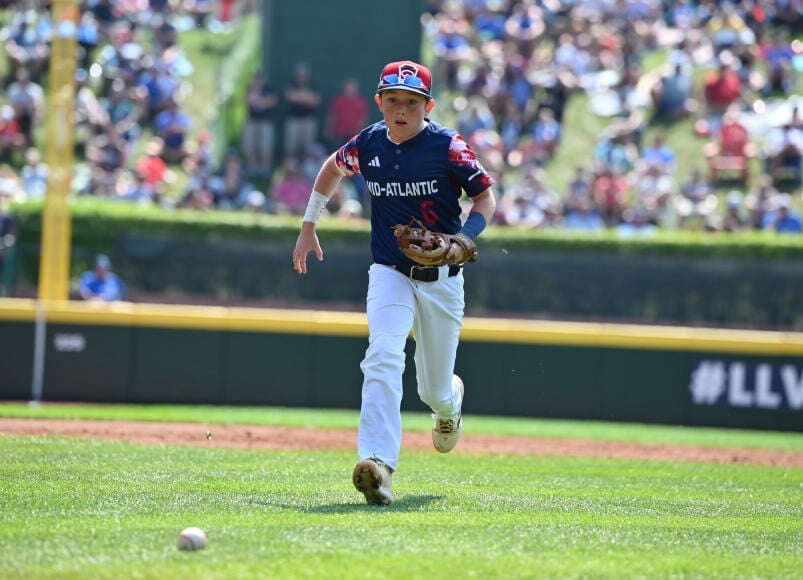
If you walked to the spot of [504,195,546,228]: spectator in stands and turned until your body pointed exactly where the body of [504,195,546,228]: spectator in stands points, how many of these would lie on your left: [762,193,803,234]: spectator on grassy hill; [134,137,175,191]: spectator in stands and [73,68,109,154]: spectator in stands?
1

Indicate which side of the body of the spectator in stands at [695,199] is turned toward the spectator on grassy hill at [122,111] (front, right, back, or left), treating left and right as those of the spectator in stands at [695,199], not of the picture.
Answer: right

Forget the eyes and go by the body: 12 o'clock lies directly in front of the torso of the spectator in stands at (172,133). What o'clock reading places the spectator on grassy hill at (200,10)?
the spectator on grassy hill at (200,10) is roughly at 6 o'clock from the spectator in stands at (172,133).

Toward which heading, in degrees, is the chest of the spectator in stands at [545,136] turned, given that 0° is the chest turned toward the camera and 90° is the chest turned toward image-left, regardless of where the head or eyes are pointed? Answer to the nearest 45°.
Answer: approximately 0°

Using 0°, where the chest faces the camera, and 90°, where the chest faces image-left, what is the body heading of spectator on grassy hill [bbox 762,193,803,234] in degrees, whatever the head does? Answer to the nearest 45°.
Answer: approximately 0°

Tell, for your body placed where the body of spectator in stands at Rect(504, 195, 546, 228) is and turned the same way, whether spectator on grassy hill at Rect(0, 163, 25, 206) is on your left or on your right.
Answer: on your right

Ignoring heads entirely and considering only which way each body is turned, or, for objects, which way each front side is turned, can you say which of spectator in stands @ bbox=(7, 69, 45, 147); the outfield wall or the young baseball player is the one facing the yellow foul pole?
the spectator in stands

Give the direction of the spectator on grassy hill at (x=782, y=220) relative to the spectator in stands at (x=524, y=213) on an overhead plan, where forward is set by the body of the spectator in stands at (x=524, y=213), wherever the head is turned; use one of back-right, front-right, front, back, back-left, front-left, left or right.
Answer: left

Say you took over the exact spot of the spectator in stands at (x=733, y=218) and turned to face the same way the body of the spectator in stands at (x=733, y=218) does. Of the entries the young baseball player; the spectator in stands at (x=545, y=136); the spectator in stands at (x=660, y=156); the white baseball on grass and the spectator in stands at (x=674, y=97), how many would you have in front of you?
2

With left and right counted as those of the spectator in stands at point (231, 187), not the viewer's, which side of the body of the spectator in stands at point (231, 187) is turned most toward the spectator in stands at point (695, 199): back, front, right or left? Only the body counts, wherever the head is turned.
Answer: left

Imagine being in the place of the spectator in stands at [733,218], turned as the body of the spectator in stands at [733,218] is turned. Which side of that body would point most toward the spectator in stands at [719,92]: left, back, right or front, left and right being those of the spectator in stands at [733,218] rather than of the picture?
back

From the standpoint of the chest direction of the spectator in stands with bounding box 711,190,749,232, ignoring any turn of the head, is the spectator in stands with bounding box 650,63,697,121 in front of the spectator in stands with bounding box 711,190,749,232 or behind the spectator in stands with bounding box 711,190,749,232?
behind
